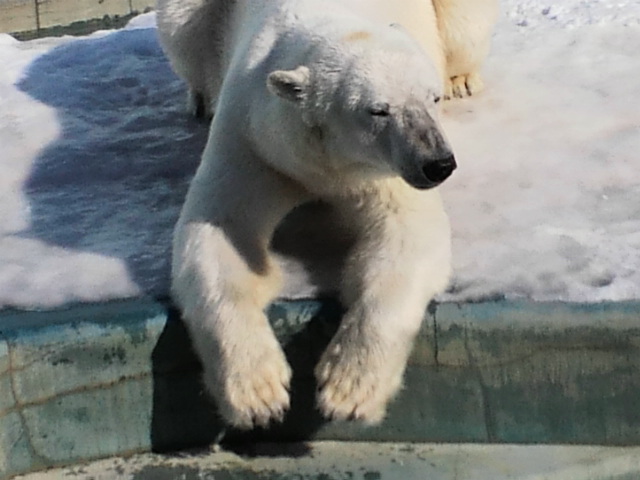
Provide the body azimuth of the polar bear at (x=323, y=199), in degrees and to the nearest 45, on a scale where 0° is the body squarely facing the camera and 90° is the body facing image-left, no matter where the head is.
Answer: approximately 0°
